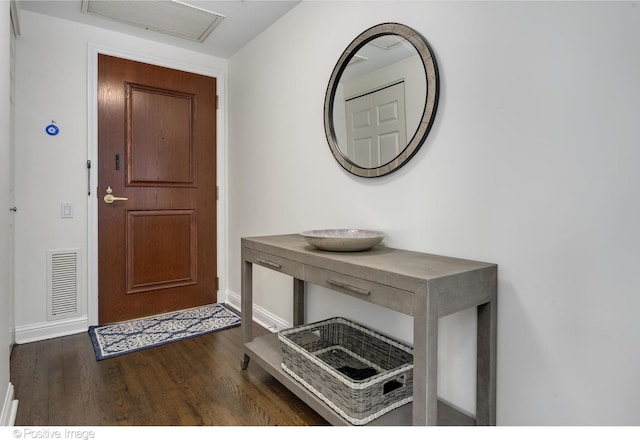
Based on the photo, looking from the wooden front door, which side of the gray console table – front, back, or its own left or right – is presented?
right

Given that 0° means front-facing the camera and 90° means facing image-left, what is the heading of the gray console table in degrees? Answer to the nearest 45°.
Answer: approximately 45°

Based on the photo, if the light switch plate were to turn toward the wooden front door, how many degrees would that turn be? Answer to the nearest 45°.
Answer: approximately 90° to its left

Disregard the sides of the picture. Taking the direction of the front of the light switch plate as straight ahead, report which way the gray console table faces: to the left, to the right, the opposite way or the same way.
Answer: to the right

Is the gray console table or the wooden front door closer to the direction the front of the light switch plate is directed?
the gray console table

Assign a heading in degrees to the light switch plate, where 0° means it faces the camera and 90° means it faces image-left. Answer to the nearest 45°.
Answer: approximately 0°

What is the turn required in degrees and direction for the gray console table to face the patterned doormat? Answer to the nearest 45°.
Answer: approximately 90° to its right

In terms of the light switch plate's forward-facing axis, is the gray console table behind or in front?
in front
